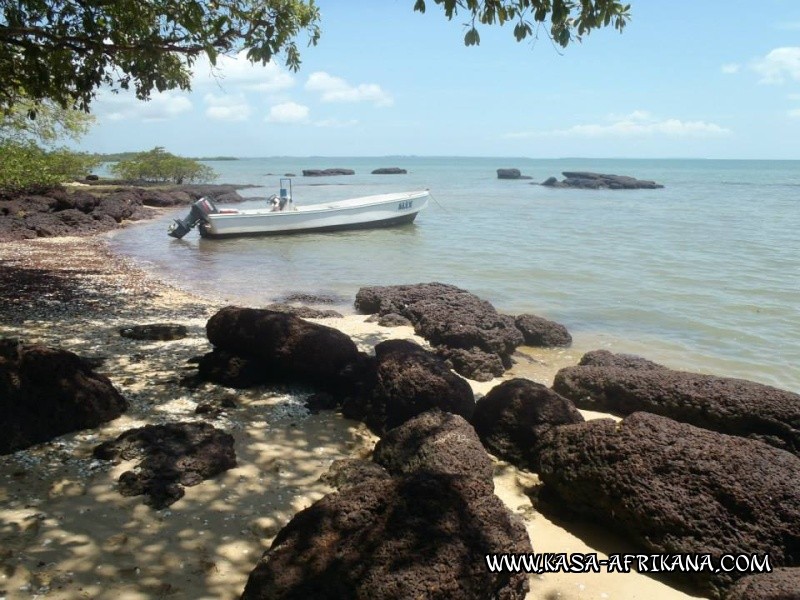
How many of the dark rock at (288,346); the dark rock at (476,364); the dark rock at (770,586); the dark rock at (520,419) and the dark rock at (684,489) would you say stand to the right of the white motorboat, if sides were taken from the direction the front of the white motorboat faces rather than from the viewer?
5

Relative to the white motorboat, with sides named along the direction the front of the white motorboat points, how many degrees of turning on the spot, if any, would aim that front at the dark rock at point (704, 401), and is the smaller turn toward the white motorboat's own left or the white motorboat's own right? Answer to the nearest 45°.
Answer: approximately 90° to the white motorboat's own right

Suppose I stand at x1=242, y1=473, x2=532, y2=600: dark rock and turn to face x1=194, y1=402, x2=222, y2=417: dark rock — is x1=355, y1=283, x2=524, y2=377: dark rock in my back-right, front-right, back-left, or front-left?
front-right

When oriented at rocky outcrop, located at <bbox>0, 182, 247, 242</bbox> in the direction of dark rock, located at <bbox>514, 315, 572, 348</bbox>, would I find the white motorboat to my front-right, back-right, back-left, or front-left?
front-left

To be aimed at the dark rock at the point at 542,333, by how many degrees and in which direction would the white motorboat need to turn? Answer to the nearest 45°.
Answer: approximately 90° to its right

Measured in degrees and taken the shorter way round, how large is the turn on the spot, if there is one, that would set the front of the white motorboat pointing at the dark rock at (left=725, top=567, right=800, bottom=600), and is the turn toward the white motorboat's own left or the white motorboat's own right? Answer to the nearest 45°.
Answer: approximately 90° to the white motorboat's own right

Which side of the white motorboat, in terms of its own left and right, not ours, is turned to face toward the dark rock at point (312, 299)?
right

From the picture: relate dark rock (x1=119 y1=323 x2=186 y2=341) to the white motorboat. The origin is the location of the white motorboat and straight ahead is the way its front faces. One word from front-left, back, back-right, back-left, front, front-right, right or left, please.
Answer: right

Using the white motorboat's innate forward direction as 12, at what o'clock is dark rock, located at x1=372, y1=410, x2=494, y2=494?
The dark rock is roughly at 3 o'clock from the white motorboat.

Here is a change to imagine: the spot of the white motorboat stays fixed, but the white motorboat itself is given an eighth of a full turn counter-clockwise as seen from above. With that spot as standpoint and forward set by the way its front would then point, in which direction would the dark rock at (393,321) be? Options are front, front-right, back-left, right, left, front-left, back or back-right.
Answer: back-right

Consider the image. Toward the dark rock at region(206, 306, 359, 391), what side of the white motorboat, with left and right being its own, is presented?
right

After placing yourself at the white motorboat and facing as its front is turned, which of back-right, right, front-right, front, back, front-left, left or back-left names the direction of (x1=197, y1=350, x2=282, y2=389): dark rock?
right

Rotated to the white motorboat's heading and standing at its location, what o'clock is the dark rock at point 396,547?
The dark rock is roughly at 3 o'clock from the white motorboat.

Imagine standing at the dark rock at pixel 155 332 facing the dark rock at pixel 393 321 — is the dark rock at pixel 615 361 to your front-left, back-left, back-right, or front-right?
front-right

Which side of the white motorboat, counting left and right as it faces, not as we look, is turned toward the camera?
right

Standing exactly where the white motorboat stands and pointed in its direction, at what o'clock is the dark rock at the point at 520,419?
The dark rock is roughly at 3 o'clock from the white motorboat.

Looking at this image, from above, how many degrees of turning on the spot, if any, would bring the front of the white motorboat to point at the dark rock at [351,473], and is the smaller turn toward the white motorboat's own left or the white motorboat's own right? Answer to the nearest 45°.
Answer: approximately 90° to the white motorboat's own right
